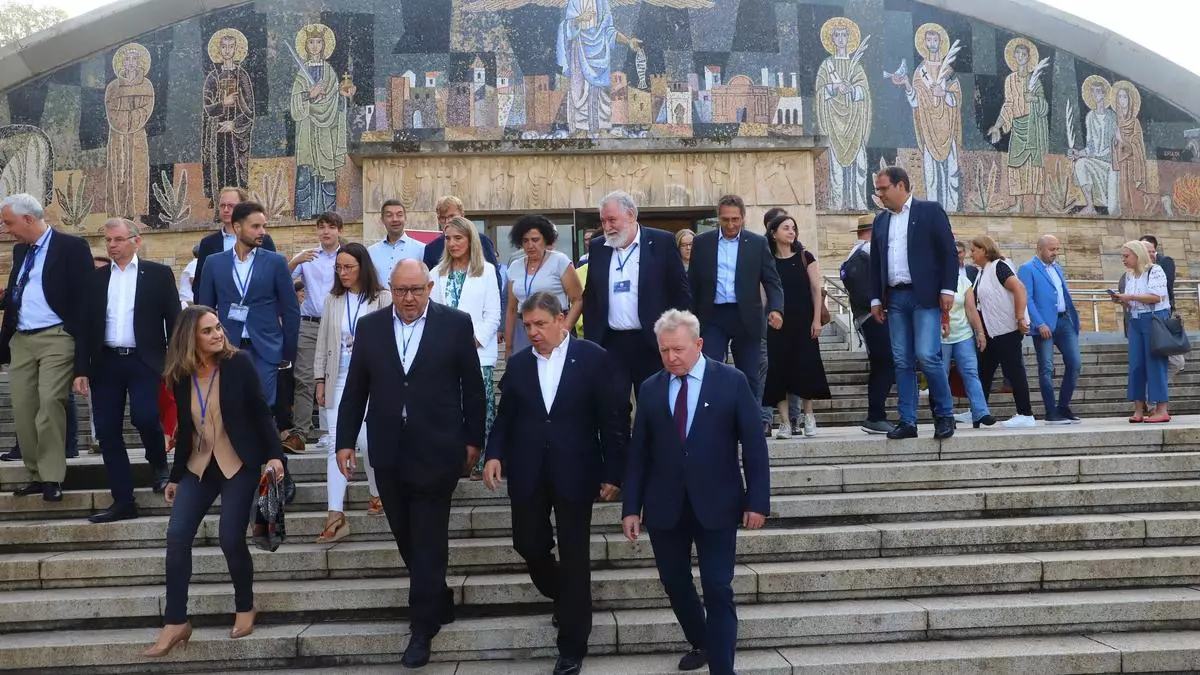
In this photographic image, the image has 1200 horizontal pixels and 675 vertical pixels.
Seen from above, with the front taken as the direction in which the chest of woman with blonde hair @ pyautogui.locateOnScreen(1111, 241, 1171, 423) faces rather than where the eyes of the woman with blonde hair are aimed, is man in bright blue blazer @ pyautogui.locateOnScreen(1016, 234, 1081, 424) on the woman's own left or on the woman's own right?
on the woman's own right

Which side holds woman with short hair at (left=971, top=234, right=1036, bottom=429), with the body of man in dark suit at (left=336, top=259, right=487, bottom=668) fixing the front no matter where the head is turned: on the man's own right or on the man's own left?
on the man's own left

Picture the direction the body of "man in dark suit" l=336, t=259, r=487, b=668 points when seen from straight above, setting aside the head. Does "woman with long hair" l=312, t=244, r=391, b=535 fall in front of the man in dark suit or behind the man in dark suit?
behind

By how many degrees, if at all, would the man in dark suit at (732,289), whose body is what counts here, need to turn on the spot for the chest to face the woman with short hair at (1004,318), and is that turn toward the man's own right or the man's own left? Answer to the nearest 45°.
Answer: approximately 135° to the man's own left

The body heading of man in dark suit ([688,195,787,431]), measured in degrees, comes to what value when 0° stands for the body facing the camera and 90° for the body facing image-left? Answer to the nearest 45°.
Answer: approximately 0°

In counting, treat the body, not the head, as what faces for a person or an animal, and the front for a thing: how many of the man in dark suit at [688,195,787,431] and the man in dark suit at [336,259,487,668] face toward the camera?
2

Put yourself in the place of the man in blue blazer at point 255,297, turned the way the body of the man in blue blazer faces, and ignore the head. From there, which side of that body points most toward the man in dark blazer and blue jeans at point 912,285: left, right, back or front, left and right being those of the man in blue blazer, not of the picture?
left

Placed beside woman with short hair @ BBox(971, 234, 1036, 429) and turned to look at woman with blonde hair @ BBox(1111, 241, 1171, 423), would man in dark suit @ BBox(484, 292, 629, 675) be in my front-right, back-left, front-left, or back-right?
back-right

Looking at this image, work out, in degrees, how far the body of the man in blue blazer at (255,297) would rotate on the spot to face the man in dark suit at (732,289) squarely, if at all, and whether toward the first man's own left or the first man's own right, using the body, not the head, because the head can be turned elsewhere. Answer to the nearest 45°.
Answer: approximately 90° to the first man's own left

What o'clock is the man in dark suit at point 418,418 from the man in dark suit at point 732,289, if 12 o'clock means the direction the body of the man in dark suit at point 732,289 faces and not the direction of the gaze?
the man in dark suit at point 418,418 is roughly at 1 o'clock from the man in dark suit at point 732,289.

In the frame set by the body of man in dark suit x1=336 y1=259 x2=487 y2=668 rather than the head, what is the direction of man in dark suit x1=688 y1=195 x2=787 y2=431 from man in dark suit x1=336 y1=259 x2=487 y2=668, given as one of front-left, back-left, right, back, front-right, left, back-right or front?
back-left

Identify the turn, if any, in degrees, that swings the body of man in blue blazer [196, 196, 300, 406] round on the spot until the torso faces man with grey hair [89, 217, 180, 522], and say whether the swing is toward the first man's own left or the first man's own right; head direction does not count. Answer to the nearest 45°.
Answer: approximately 90° to the first man's own right

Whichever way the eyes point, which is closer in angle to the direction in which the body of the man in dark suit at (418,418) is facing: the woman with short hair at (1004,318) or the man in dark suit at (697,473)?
the man in dark suit

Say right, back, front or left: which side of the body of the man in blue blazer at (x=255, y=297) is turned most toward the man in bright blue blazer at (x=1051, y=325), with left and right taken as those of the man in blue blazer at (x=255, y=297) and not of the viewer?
left

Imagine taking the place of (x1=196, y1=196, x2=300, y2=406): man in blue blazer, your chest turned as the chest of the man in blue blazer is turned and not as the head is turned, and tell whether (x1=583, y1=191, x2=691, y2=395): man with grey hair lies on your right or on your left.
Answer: on your left
